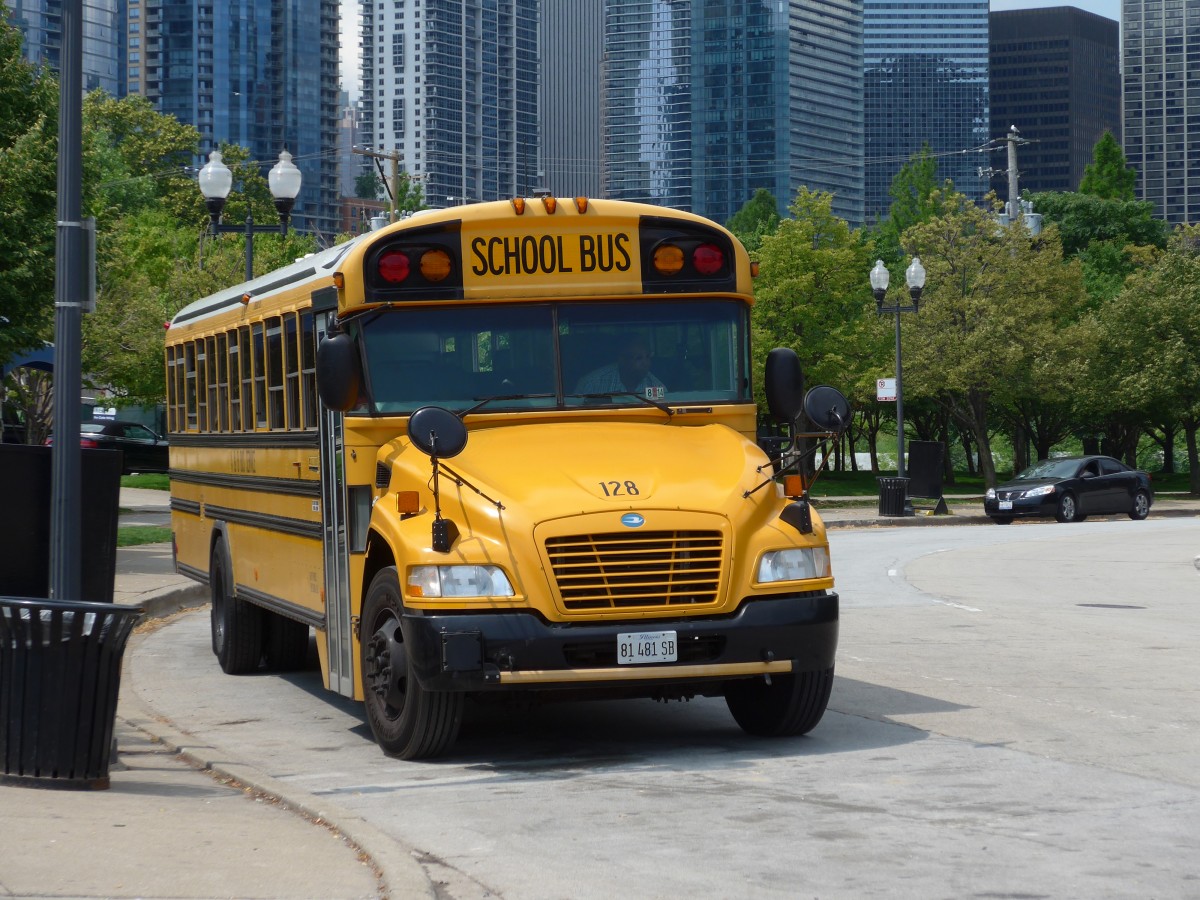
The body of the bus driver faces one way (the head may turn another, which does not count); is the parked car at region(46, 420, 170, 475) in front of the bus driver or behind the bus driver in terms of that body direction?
behind

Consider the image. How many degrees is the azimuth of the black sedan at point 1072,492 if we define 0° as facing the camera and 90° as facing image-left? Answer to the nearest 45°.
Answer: approximately 45°

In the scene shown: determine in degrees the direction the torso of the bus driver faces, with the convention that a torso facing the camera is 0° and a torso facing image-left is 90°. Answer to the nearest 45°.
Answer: approximately 0°

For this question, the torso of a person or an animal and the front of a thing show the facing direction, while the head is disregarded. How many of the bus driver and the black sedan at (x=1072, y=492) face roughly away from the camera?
0

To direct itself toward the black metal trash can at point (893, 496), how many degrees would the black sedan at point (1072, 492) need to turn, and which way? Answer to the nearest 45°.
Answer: approximately 45° to its right

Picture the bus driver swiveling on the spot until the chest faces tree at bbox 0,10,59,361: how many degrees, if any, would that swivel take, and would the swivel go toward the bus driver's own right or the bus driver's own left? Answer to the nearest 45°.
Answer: approximately 135° to the bus driver's own right

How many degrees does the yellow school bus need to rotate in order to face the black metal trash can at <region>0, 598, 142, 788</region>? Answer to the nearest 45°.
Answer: approximately 90° to its right

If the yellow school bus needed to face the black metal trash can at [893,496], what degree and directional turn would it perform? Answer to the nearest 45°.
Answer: approximately 135° to its left

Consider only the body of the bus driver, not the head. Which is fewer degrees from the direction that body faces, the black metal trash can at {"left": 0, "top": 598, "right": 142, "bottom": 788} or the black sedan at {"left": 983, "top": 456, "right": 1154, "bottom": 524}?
the black metal trash can

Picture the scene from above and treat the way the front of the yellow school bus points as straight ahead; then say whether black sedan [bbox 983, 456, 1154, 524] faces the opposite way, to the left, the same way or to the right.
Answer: to the right

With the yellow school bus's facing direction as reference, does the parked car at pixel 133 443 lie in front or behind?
behind

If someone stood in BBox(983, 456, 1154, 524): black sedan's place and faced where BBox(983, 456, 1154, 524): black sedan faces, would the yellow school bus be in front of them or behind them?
in front

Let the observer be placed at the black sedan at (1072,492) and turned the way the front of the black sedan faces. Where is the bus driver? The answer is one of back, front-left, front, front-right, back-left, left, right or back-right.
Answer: front-left

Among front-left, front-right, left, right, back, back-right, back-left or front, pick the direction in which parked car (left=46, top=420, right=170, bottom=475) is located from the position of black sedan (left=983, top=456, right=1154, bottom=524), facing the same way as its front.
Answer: front-right

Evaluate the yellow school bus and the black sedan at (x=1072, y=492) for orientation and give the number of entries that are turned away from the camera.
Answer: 0

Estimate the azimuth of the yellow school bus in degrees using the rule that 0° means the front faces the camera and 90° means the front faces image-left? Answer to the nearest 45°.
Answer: approximately 315°
